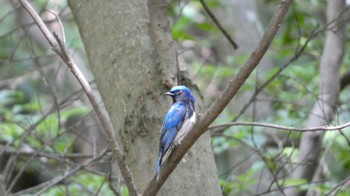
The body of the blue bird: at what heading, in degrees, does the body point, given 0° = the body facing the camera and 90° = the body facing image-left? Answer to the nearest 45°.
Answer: approximately 270°

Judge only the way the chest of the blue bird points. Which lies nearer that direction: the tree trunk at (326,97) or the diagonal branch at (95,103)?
the tree trunk
